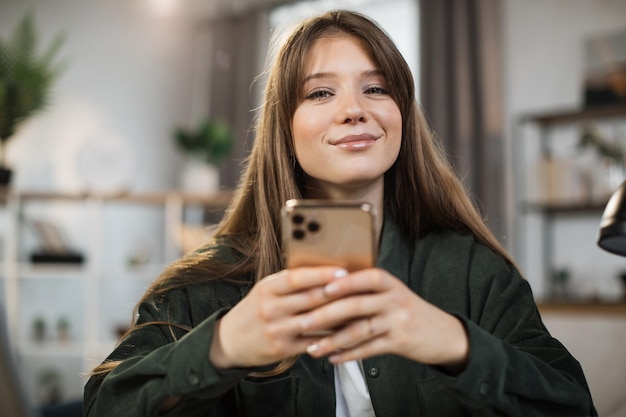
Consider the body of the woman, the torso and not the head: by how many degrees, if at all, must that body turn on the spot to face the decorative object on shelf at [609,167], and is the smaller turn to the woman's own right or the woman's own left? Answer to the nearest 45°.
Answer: approximately 135° to the woman's own left

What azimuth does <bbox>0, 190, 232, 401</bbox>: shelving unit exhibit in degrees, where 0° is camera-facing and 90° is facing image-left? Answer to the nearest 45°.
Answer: approximately 0°

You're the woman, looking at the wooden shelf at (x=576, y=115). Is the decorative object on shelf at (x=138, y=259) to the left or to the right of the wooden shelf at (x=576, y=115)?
left

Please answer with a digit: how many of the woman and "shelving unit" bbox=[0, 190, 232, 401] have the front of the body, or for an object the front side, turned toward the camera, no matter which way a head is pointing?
2

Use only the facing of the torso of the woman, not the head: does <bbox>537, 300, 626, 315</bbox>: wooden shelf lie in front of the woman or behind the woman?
behind

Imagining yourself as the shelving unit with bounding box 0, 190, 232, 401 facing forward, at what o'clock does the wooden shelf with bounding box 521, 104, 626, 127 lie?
The wooden shelf is roughly at 10 o'clock from the shelving unit.

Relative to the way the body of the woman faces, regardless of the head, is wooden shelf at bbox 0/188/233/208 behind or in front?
behind
